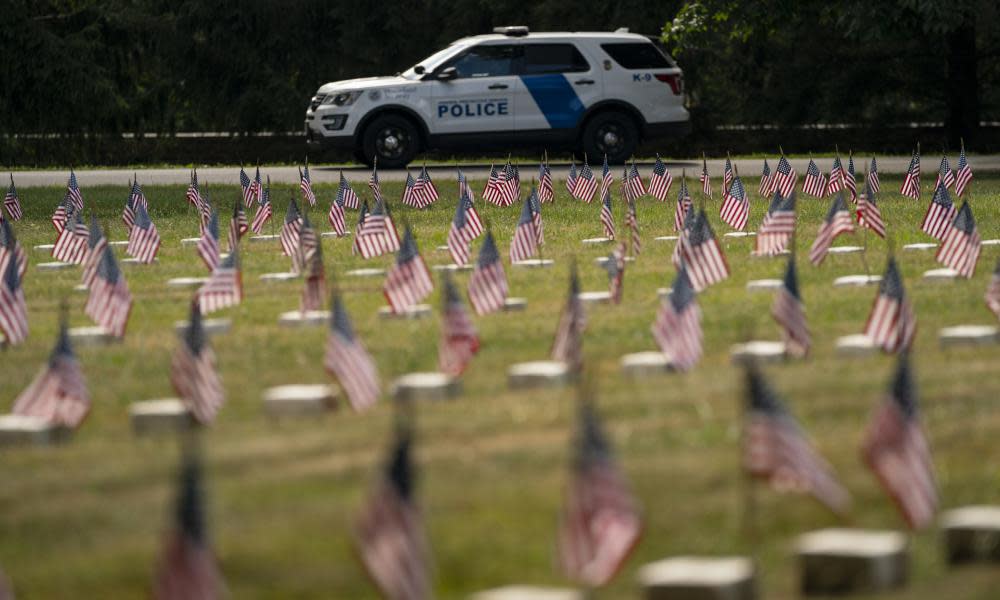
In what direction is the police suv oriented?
to the viewer's left

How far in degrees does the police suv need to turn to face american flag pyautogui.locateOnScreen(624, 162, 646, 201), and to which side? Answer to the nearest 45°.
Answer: approximately 90° to its left

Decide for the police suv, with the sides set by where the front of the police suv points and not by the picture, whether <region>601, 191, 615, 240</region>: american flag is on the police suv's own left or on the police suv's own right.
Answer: on the police suv's own left

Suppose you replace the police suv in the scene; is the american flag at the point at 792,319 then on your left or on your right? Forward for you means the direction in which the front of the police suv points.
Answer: on your left

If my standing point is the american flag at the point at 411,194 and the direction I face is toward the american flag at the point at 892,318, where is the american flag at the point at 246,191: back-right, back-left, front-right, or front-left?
back-right

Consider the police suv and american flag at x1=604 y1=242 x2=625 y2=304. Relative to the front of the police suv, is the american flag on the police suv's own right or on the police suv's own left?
on the police suv's own left

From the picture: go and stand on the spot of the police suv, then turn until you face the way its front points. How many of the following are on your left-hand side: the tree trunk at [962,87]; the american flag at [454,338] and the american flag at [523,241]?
2
